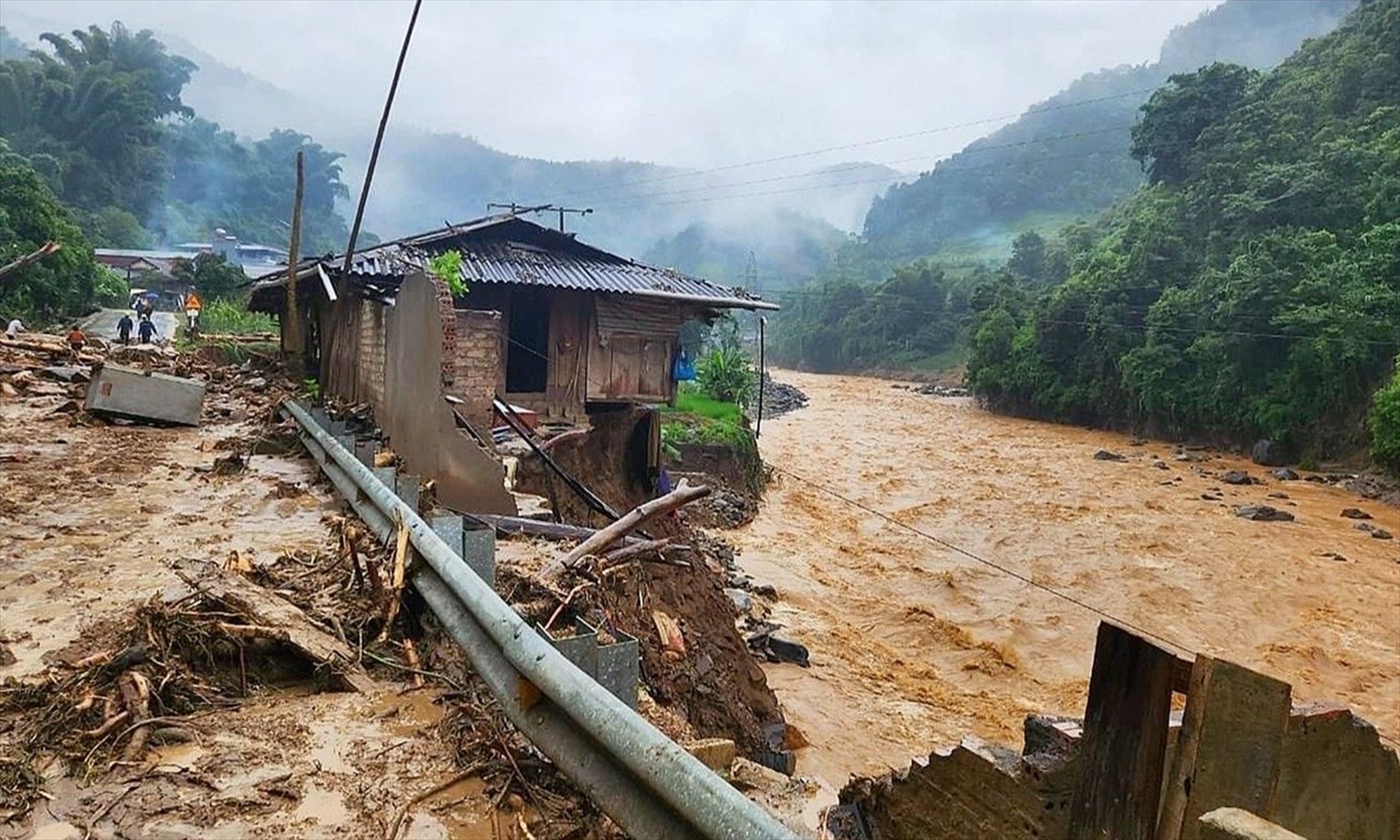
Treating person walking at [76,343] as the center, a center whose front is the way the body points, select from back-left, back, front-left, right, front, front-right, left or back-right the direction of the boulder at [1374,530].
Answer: back-right

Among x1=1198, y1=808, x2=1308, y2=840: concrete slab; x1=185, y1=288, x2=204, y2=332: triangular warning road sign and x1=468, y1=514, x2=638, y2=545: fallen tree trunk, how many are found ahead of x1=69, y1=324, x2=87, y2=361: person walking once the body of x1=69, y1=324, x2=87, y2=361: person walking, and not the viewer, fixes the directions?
1

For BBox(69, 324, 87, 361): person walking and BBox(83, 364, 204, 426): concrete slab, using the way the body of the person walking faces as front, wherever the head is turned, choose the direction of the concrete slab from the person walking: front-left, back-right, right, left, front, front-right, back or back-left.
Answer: back

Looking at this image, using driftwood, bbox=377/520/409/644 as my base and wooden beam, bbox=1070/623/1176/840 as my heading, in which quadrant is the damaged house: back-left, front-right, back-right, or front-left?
back-left

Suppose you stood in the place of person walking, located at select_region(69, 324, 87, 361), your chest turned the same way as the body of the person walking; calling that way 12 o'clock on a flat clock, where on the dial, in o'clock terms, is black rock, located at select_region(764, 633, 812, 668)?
The black rock is roughly at 5 o'clock from the person walking.

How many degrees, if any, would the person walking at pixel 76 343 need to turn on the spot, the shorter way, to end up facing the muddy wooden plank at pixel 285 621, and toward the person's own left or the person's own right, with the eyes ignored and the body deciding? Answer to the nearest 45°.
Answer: approximately 180°

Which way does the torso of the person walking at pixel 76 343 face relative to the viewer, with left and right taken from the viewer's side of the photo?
facing away from the viewer

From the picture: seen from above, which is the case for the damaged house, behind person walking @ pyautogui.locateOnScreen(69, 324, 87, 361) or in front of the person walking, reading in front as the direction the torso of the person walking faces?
behind

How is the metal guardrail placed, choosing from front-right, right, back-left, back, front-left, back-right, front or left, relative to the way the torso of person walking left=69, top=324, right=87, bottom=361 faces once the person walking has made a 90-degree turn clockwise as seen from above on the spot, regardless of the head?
right

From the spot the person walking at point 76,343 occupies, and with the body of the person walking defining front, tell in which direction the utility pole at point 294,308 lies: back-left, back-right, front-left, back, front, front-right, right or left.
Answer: back-right

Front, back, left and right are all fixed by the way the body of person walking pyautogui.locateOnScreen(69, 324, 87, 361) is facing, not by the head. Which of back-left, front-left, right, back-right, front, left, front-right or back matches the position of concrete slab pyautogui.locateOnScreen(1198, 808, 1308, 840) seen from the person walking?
back

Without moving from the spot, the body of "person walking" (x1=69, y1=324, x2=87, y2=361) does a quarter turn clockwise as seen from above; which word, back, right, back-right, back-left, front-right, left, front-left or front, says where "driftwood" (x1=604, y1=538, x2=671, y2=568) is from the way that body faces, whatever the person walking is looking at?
right
